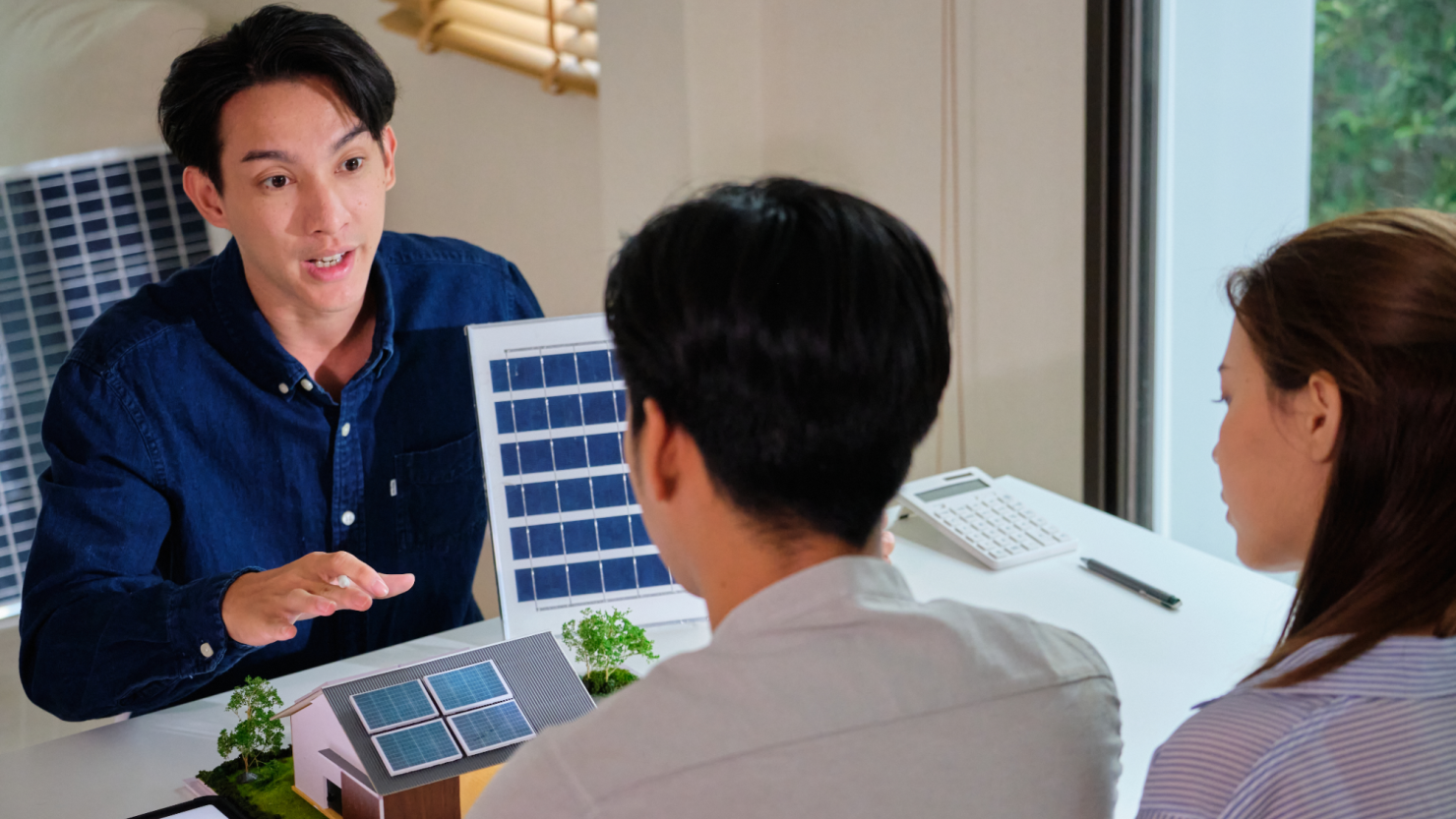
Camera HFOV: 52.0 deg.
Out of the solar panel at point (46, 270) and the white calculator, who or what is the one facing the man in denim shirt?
the solar panel

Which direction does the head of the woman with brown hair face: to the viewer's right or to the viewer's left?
to the viewer's left

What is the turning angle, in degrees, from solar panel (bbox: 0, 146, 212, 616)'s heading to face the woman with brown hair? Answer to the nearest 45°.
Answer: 0° — it already faces them

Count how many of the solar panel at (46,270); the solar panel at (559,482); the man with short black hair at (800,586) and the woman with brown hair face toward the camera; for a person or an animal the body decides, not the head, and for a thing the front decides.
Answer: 2

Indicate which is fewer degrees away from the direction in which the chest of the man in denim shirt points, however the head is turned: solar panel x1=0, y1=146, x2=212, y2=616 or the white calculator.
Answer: the white calculator

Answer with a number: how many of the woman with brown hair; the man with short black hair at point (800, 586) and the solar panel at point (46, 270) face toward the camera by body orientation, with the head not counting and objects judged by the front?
1

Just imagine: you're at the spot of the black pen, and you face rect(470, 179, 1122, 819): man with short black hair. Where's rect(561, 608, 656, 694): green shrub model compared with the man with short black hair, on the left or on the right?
right

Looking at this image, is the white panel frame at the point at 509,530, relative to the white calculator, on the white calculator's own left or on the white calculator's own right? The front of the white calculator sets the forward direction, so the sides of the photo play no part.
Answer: on the white calculator's own right

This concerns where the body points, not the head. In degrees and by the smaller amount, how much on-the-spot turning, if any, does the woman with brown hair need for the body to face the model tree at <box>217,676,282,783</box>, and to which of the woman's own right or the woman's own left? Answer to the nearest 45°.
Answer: approximately 45° to the woman's own left

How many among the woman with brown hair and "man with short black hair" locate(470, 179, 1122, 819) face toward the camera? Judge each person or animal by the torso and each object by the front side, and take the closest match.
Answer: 0

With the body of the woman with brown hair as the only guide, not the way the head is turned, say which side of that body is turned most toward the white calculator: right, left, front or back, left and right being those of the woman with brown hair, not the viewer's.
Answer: front
